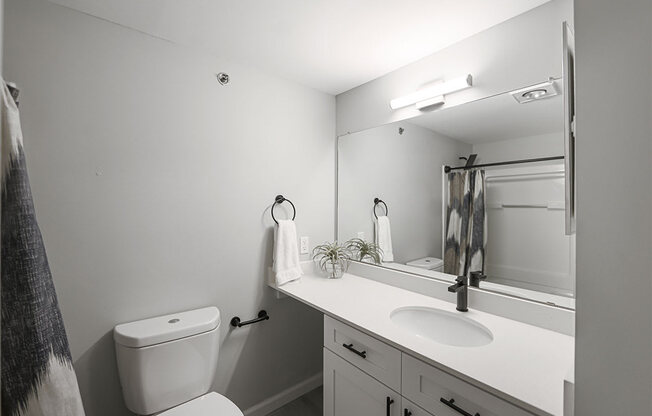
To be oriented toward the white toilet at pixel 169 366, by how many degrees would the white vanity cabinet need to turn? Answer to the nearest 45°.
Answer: approximately 45° to its right

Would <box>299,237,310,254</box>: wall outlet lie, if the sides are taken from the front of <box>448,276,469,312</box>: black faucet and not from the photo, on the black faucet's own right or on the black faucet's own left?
on the black faucet's own right

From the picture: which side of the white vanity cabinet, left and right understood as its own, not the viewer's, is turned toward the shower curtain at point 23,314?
front

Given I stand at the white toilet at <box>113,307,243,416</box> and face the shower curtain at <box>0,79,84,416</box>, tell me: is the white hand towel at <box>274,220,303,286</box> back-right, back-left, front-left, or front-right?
back-left

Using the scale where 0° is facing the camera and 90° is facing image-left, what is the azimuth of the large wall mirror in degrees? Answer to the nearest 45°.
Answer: approximately 45°

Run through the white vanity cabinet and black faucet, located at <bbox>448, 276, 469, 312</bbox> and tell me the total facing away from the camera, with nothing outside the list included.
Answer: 0

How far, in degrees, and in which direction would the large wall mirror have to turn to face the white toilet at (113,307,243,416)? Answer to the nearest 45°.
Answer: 0° — it already faces it

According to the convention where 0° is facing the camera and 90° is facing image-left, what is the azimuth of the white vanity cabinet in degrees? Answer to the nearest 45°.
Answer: approximately 45°

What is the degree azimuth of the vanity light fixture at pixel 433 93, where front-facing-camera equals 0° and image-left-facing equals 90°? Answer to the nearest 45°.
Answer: approximately 45°

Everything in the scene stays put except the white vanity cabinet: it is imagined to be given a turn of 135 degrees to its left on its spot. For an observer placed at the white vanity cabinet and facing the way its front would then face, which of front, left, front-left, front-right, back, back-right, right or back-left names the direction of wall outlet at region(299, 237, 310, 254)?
back-left

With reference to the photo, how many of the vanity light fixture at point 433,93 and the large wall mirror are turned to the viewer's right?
0
